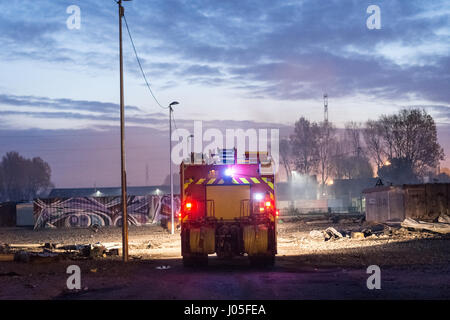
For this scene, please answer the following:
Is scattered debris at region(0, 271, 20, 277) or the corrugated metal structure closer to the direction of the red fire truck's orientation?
the corrugated metal structure

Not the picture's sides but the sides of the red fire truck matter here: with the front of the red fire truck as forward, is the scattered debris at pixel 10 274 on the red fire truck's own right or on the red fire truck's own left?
on the red fire truck's own left

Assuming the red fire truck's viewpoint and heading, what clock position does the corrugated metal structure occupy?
The corrugated metal structure is roughly at 1 o'clock from the red fire truck.

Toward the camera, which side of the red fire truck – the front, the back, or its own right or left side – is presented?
back
